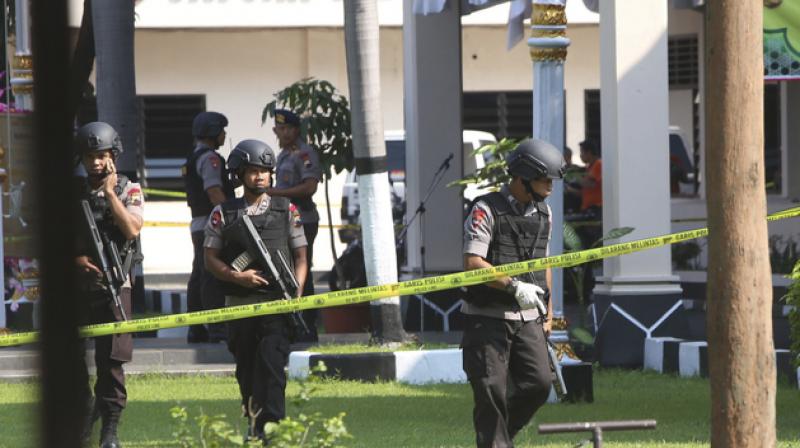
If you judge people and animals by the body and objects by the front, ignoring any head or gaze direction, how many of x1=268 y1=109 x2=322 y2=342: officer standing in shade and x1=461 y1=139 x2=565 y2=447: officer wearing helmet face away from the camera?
0

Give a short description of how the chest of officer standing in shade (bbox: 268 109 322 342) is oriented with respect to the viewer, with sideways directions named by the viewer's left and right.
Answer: facing the viewer and to the left of the viewer
